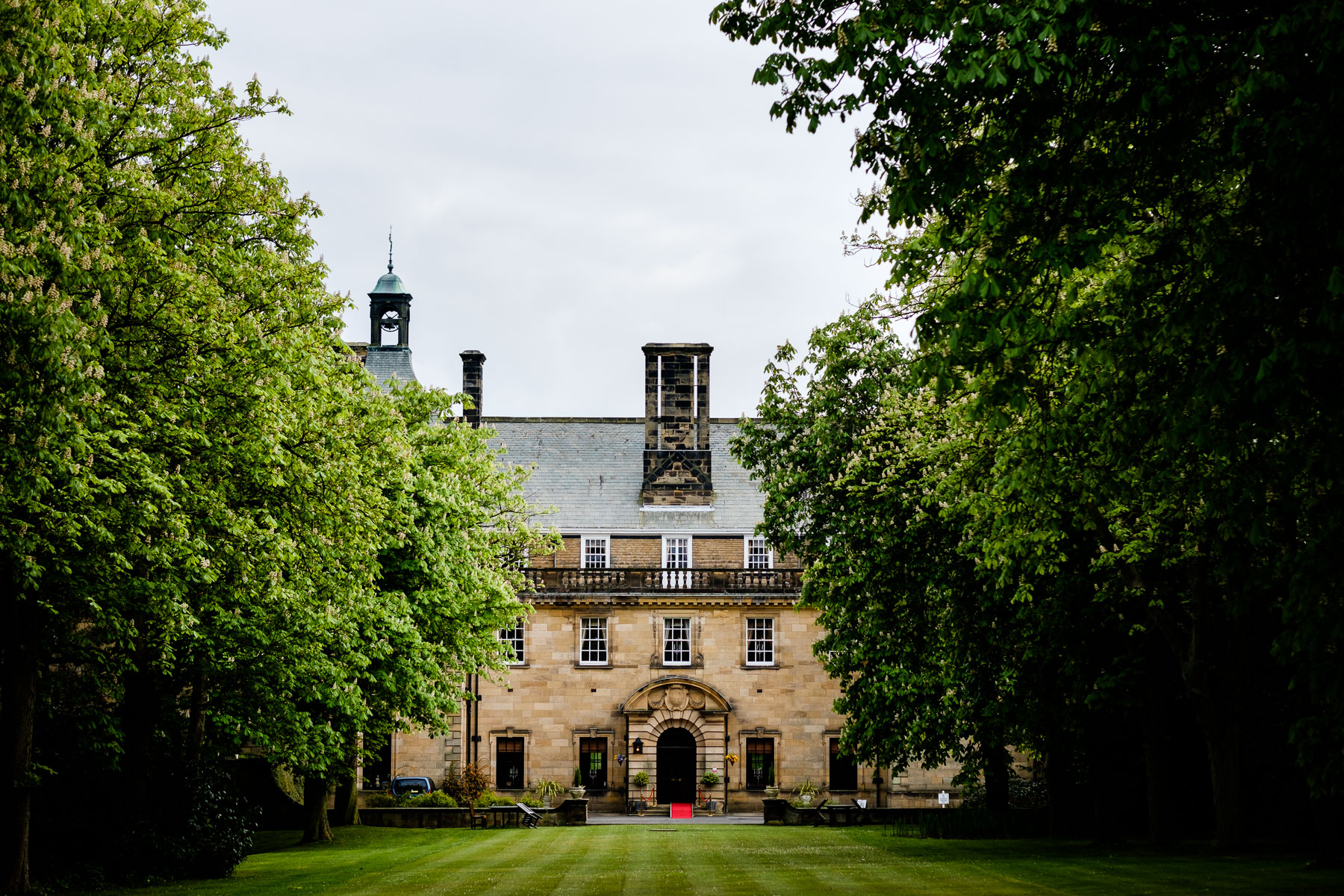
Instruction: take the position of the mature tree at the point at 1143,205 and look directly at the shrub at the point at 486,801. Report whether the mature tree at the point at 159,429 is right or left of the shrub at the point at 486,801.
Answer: left

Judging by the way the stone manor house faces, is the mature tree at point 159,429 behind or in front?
in front

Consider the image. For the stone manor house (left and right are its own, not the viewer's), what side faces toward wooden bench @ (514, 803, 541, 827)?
front

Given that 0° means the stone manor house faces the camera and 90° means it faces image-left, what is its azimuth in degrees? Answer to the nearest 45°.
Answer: approximately 0°

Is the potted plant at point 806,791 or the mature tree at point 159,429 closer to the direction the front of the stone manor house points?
the mature tree

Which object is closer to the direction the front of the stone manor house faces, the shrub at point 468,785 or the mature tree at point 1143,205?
the mature tree

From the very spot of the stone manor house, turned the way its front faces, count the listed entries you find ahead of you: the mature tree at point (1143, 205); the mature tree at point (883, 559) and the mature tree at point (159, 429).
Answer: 3

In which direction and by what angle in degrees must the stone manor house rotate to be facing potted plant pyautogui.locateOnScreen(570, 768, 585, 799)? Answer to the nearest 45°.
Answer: approximately 45° to its right

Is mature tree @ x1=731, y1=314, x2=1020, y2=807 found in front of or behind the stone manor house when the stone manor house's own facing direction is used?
in front
